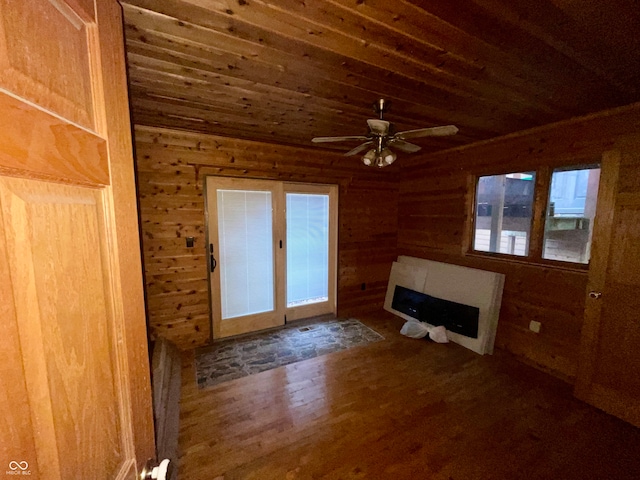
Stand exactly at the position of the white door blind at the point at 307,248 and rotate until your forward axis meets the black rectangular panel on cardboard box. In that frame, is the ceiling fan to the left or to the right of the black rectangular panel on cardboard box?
right

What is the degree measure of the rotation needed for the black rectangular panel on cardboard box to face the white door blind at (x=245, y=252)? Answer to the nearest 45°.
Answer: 0° — it already faces it

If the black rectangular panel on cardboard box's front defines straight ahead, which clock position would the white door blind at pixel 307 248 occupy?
The white door blind is roughly at 1 o'clock from the black rectangular panel on cardboard box.

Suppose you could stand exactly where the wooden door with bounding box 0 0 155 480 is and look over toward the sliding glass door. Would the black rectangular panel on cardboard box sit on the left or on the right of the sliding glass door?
right

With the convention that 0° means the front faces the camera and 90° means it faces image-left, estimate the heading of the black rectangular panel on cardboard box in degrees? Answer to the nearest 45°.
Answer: approximately 45°

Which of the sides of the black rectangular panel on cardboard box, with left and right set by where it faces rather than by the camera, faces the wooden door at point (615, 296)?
left

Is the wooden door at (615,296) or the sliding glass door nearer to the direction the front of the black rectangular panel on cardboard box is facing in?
the sliding glass door
